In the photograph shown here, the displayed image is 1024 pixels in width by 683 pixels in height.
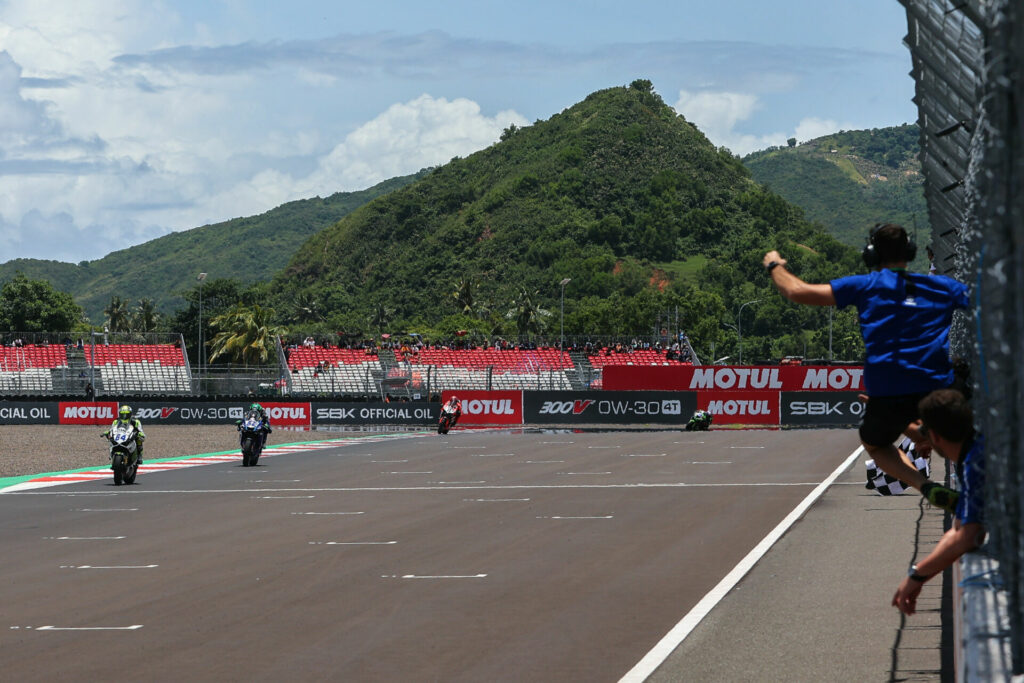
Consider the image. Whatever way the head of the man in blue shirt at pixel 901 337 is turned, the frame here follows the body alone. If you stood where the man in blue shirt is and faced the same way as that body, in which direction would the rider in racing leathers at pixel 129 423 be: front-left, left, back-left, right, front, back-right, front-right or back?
front-left

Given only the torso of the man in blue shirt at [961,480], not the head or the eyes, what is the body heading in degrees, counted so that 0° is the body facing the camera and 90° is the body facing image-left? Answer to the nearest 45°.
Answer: approximately 135°

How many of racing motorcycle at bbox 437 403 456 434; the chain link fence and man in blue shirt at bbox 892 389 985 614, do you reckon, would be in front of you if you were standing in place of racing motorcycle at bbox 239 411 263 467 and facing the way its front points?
2

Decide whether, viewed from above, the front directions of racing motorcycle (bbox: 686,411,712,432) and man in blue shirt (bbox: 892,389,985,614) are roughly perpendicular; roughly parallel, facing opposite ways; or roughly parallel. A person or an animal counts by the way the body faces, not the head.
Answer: roughly perpendicular

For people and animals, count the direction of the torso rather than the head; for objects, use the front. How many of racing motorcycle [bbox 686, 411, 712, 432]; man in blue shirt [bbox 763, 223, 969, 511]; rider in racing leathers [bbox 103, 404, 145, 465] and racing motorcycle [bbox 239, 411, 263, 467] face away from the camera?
1

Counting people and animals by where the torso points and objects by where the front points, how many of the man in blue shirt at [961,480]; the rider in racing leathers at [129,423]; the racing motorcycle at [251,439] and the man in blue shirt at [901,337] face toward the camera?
2

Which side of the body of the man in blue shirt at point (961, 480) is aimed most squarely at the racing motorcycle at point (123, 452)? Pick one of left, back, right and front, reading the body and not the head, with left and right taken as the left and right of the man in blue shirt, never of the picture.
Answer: front

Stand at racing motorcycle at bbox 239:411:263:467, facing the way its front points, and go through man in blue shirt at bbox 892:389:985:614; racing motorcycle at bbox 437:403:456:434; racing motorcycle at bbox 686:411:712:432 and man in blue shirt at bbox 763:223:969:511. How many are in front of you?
2

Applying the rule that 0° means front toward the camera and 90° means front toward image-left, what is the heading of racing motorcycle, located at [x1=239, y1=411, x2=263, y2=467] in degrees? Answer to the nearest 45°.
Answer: approximately 0°

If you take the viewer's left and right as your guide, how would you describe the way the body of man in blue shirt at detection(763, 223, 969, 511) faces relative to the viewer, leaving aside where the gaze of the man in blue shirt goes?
facing away from the viewer

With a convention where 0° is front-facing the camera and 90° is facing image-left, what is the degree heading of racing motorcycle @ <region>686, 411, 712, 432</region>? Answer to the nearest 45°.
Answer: approximately 45°

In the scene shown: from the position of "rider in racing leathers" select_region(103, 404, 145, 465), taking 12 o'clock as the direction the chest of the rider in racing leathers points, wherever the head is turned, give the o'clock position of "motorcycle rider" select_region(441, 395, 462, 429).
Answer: The motorcycle rider is roughly at 7 o'clock from the rider in racing leathers.

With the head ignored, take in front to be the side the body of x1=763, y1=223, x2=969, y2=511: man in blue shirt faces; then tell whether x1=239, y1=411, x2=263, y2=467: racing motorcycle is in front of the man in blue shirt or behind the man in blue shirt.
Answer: in front

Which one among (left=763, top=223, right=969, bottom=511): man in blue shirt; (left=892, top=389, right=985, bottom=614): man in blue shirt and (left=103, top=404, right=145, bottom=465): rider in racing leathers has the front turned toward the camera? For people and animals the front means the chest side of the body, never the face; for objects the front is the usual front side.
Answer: the rider in racing leathers

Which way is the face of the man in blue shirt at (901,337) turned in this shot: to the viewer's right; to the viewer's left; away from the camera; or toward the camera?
away from the camera
